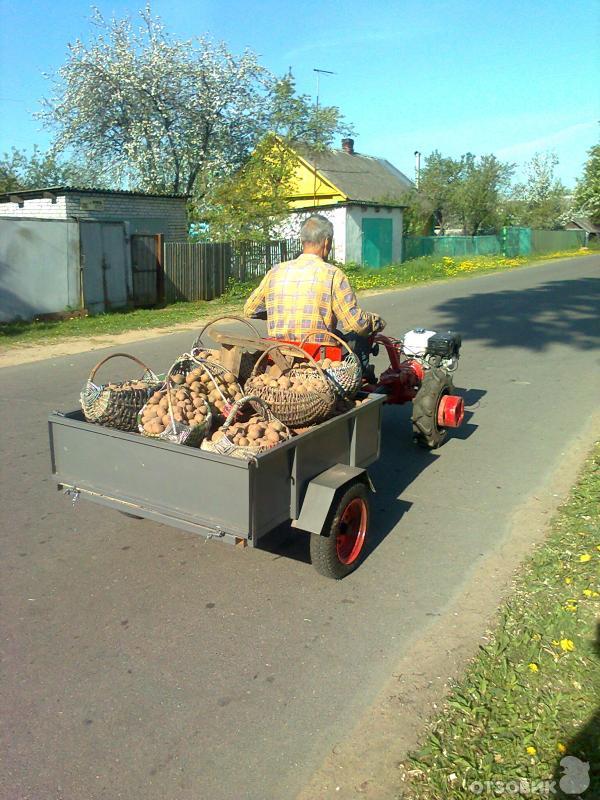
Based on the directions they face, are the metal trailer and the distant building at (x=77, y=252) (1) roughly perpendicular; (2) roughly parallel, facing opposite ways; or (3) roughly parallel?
roughly perpendicular

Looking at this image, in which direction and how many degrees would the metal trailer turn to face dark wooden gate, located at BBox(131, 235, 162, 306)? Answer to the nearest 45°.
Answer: approximately 45° to its left

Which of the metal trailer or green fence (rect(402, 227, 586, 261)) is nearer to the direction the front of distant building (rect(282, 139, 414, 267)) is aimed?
the metal trailer

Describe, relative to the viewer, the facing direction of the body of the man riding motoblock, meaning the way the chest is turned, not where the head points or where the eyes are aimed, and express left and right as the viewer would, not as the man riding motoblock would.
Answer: facing away from the viewer and to the right of the viewer

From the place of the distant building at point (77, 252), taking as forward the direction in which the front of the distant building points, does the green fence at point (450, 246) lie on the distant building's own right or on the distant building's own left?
on the distant building's own left

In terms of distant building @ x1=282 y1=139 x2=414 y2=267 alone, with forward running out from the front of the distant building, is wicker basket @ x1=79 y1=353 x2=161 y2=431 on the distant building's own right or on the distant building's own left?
on the distant building's own right

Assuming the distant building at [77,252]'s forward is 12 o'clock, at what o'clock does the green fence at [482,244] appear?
The green fence is roughly at 9 o'clock from the distant building.

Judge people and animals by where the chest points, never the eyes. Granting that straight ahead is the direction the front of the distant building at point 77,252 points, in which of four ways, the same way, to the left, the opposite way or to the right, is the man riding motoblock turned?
to the left

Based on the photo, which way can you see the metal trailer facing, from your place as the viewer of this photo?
facing away from the viewer and to the right of the viewer

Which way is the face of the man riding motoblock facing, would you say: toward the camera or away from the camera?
away from the camera

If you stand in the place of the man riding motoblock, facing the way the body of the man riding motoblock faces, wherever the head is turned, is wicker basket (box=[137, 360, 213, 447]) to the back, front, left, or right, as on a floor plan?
back
